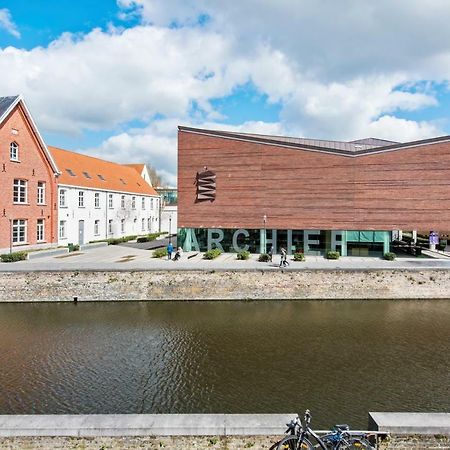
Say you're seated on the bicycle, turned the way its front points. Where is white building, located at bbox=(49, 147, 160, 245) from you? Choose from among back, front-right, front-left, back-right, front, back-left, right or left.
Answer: front-right

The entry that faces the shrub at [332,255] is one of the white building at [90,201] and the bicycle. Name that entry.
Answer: the white building

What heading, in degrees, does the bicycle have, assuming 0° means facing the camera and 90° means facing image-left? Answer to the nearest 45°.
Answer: approximately 90°

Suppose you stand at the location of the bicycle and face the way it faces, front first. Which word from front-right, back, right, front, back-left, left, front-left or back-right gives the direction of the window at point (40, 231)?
front-right

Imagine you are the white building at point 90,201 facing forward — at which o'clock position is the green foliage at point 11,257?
The green foliage is roughly at 2 o'clock from the white building.

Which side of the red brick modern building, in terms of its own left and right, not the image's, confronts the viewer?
front

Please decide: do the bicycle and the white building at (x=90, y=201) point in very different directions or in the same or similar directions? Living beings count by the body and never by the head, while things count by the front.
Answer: very different directions

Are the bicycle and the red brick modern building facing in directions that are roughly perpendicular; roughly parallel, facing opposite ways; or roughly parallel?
roughly perpendicular

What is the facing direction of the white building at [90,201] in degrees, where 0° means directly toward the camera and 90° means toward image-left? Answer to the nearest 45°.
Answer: approximately 315°

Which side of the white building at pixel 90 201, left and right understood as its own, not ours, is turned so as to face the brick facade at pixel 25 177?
right

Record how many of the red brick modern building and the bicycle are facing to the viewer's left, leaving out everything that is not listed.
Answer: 1

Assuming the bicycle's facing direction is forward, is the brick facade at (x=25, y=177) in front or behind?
in front

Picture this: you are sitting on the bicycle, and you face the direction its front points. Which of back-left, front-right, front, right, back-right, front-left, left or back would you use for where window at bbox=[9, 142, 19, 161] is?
front-right
